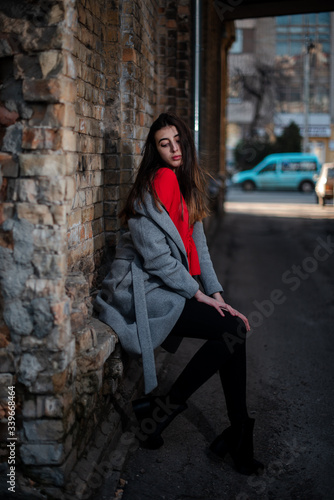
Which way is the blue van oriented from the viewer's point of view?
to the viewer's left

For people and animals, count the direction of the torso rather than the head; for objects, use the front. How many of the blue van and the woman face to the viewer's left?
1

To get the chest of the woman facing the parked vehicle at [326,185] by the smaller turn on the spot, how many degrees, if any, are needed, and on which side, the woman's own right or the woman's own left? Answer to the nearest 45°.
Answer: approximately 135° to the woman's own left

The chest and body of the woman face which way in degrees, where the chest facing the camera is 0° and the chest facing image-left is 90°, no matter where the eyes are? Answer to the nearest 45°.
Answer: approximately 315°

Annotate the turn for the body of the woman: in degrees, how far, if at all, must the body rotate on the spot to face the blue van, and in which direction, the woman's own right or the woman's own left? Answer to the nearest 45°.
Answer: approximately 135° to the woman's own left

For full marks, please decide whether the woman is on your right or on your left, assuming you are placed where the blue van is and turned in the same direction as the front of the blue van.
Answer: on your left
